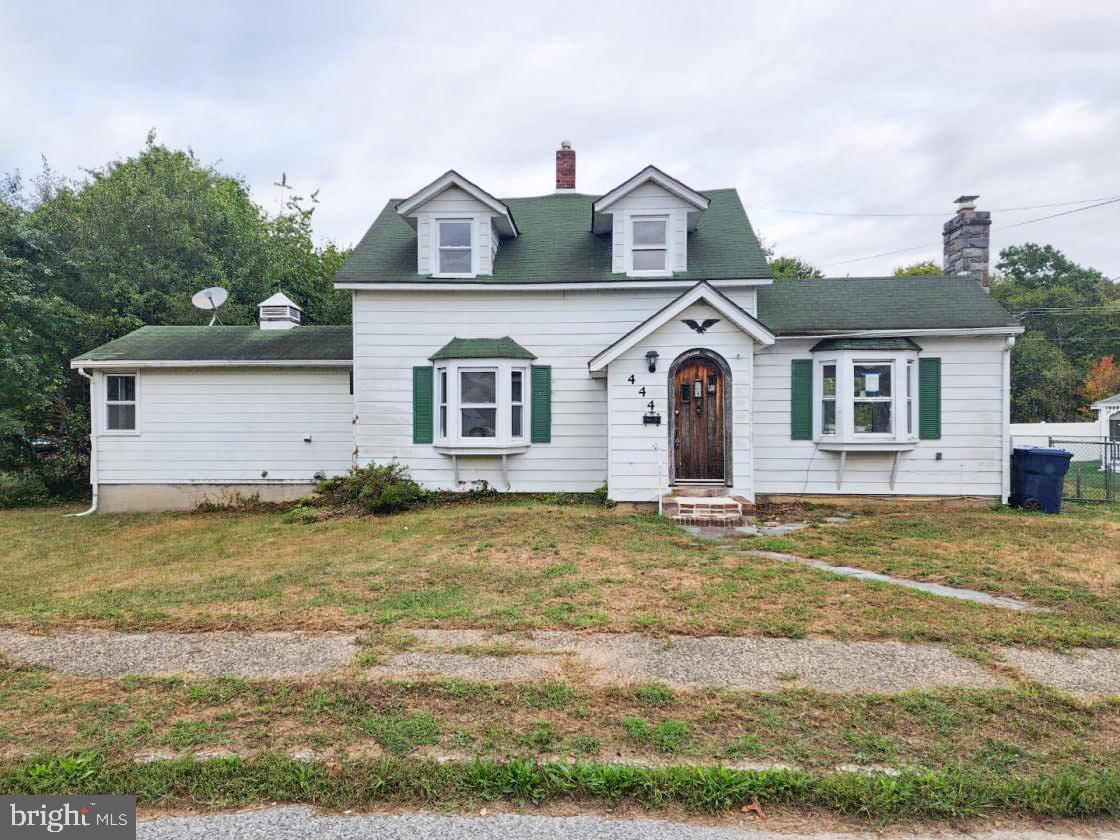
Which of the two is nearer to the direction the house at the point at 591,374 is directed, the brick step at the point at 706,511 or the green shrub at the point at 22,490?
the brick step

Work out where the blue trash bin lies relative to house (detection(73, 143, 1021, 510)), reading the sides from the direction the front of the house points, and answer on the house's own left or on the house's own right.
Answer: on the house's own left

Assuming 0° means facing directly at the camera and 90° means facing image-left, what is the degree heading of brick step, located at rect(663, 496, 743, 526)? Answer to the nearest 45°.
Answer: approximately 0°

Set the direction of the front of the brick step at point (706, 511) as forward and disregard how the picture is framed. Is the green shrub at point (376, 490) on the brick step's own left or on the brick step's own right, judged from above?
on the brick step's own right

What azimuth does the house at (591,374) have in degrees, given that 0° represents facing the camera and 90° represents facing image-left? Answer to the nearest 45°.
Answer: approximately 0°

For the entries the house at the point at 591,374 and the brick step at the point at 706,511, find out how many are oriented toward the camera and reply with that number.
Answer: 2

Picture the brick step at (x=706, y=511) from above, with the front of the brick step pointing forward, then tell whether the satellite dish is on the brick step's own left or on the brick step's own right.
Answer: on the brick step's own right

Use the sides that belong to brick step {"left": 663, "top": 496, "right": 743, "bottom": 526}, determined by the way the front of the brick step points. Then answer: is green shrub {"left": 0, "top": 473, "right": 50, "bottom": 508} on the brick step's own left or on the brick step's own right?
on the brick step's own right
